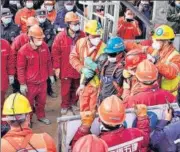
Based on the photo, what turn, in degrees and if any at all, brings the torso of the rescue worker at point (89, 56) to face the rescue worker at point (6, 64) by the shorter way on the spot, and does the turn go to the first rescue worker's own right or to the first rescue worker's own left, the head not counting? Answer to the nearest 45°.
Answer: approximately 135° to the first rescue worker's own right

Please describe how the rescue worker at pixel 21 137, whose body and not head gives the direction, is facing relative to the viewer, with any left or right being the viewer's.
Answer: facing away from the viewer

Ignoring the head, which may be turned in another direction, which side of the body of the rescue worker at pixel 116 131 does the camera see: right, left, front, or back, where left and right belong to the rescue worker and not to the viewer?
back

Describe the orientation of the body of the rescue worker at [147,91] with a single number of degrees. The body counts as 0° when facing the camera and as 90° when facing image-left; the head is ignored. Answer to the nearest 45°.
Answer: approximately 180°

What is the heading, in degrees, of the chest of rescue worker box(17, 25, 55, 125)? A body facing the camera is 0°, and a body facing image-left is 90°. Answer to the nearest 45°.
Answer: approximately 315°

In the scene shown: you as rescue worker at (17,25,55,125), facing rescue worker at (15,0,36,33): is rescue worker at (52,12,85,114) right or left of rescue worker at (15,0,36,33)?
right

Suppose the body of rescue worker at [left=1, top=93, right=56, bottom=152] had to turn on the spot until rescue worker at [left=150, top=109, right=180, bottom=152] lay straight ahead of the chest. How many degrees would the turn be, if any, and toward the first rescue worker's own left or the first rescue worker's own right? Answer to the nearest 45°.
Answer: approximately 90° to the first rescue worker's own right

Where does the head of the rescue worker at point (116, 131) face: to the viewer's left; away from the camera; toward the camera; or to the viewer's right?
away from the camera
